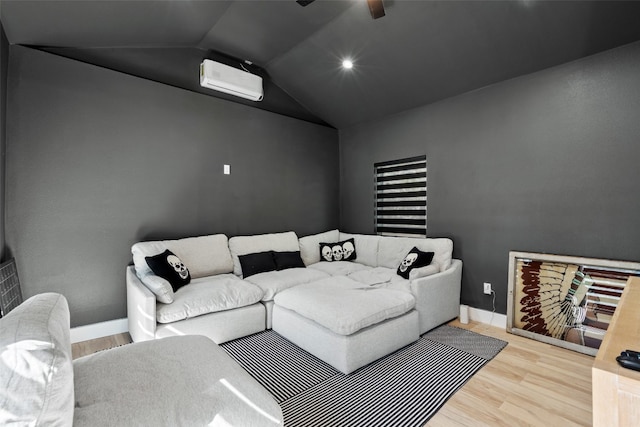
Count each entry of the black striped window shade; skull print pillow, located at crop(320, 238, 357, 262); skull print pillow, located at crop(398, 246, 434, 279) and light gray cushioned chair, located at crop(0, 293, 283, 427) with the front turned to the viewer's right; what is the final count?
1

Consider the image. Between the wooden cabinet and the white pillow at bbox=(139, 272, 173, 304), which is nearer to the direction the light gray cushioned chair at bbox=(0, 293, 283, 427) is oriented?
the wooden cabinet

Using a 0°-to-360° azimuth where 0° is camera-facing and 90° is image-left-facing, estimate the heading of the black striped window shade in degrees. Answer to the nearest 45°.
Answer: approximately 45°

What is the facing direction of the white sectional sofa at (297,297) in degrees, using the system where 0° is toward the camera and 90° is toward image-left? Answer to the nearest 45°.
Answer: approximately 315°

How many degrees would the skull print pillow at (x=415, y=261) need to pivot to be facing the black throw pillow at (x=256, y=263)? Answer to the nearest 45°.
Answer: approximately 45° to its right

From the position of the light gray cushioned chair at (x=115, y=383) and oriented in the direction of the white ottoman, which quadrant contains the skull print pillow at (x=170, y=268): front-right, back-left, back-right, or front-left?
front-left

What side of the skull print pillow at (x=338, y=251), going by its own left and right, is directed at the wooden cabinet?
front

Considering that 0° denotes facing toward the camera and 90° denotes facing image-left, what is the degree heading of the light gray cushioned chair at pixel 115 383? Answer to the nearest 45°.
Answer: approximately 270°

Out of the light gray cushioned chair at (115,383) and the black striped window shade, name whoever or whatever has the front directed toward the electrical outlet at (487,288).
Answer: the light gray cushioned chair

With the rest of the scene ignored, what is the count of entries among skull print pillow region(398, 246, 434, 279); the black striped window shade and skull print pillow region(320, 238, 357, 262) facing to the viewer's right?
0

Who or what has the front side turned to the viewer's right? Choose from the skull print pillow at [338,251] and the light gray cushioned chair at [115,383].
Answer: the light gray cushioned chair

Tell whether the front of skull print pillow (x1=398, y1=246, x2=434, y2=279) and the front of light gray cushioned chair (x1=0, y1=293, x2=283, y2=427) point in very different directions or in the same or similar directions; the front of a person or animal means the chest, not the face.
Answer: very different directions

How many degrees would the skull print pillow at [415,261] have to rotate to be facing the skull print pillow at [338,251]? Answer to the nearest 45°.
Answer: approximately 90° to its right

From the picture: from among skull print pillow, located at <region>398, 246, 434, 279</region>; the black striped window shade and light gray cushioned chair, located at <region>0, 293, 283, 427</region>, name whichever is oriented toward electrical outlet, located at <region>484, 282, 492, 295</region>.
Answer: the light gray cushioned chair

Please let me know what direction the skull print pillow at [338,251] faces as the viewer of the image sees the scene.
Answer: facing the viewer

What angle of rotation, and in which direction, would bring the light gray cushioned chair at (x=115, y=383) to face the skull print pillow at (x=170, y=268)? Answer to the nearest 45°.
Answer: approximately 90° to its left
